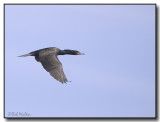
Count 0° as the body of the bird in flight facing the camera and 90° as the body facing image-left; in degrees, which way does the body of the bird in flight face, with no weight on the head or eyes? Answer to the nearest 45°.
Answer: approximately 270°
